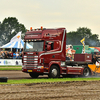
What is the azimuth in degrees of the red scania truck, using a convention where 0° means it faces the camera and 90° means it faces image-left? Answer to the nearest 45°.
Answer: approximately 45°

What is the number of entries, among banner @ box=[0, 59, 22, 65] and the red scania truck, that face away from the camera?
0

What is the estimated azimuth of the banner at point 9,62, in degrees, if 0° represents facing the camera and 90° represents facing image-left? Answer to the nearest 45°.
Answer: approximately 0°

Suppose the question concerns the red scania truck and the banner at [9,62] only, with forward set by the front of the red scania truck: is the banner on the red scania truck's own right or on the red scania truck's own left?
on the red scania truck's own right

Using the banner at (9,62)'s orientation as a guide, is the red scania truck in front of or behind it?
in front
